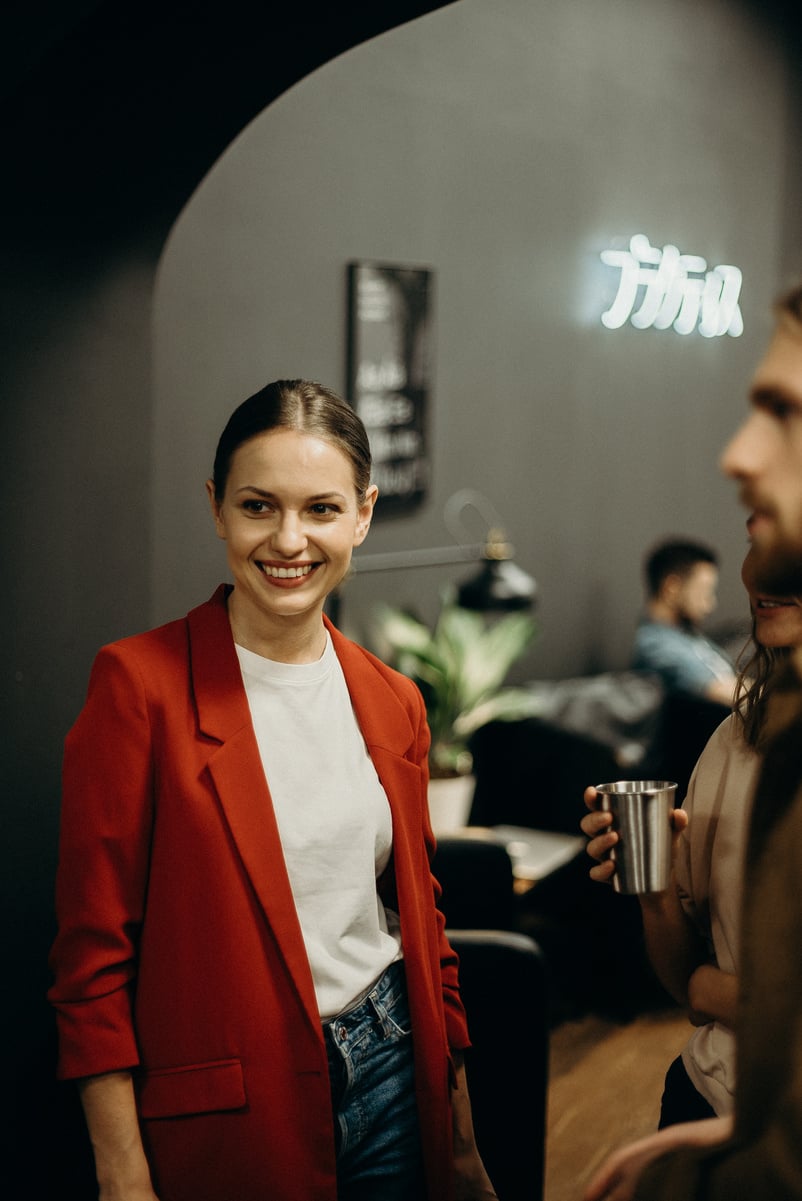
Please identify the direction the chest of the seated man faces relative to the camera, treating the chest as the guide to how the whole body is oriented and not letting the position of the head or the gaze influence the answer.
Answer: to the viewer's right

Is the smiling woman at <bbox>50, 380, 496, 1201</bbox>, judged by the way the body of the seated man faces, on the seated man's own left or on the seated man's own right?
on the seated man's own right

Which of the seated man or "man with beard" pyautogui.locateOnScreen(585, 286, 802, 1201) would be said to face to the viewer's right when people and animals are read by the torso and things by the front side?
the seated man

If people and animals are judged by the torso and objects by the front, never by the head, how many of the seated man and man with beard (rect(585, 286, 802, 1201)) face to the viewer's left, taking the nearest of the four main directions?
1

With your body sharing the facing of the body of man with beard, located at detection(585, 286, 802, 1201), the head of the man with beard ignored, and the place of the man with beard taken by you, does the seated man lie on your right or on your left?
on your right

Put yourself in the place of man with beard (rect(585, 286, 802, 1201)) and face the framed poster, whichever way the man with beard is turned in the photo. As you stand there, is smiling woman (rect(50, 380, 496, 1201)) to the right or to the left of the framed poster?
left

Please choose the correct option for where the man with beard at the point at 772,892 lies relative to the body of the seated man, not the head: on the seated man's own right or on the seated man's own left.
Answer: on the seated man's own right

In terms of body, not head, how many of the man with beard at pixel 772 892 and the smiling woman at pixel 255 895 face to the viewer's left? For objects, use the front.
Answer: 1

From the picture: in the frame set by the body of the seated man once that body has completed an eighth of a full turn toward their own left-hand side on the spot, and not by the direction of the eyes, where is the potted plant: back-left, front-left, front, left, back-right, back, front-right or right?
back

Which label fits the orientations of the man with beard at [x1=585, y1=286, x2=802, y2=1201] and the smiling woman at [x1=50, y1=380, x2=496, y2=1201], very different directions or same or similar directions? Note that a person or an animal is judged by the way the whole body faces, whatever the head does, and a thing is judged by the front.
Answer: very different directions

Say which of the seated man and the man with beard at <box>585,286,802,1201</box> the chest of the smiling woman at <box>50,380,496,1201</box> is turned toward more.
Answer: the man with beard

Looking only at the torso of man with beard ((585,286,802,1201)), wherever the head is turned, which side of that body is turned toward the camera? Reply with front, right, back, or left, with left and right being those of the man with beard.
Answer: left

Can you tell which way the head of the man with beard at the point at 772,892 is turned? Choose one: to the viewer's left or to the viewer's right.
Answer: to the viewer's left

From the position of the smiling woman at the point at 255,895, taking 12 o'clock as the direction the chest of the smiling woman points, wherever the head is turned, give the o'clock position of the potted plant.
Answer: The potted plant is roughly at 8 o'clock from the smiling woman.
